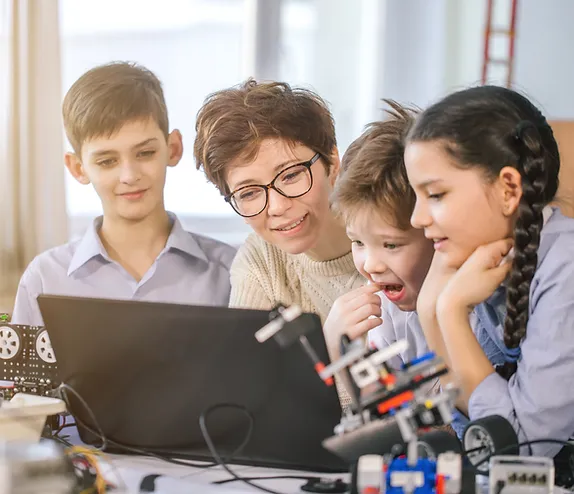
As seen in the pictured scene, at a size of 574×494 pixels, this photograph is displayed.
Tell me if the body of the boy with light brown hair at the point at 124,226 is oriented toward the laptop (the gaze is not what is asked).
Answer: yes

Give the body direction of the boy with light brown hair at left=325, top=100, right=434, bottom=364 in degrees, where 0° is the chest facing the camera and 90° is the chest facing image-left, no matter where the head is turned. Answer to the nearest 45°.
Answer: approximately 45°

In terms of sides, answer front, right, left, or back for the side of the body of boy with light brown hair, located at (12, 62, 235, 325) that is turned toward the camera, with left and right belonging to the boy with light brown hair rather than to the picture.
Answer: front

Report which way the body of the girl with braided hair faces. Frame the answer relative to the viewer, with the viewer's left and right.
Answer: facing to the left of the viewer

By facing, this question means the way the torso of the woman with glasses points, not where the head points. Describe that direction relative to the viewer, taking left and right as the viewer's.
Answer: facing the viewer and to the left of the viewer

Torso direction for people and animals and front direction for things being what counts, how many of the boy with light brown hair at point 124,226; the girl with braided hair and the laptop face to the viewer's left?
1

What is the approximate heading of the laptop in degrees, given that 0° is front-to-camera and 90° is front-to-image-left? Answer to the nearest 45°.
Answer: approximately 180°

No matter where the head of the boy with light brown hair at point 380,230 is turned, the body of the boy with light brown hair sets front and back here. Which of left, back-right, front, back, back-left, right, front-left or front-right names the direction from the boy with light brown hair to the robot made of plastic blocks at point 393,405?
front-left

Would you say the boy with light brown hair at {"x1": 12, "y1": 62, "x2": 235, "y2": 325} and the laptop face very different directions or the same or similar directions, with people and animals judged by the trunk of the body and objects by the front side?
very different directions

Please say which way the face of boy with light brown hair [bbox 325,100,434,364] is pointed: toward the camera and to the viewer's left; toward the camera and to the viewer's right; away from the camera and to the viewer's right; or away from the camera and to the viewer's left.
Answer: toward the camera and to the viewer's left

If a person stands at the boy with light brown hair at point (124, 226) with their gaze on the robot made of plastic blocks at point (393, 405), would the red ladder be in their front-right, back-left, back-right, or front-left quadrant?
back-left
